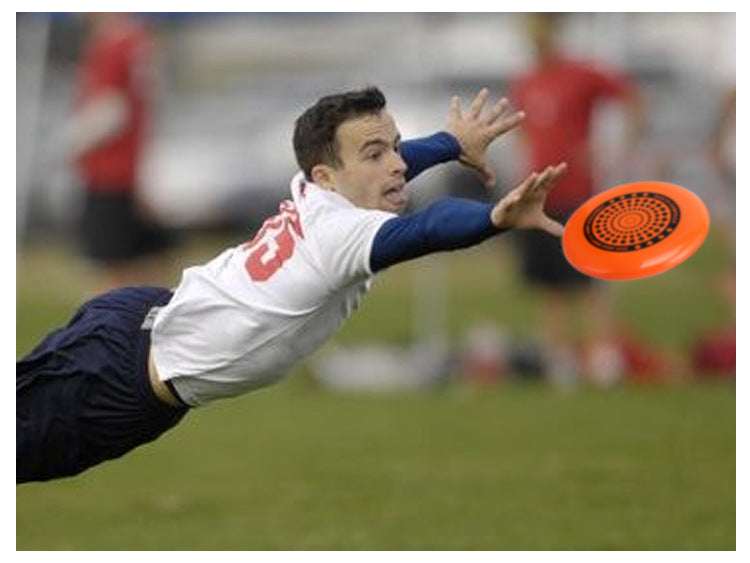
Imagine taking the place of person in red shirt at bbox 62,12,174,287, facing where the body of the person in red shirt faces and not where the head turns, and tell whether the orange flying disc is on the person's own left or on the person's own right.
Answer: on the person's own left
